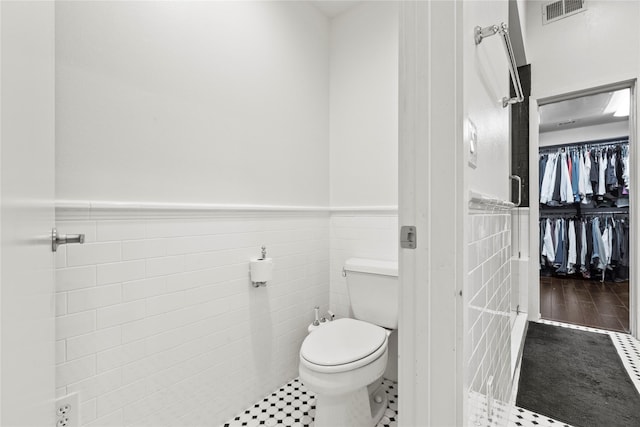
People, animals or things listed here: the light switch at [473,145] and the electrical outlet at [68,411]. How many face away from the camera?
0

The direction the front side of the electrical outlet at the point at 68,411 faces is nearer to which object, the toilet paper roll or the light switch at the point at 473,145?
the light switch

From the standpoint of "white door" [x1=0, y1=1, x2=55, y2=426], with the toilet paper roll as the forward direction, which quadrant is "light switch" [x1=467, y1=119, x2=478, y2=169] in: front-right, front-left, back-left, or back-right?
front-right

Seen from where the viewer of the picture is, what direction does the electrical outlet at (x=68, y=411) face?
facing the viewer and to the right of the viewer

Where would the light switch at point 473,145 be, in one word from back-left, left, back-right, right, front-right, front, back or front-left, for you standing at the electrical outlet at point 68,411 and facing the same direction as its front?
front

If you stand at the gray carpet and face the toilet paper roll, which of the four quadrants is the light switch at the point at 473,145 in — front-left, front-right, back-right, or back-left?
front-left

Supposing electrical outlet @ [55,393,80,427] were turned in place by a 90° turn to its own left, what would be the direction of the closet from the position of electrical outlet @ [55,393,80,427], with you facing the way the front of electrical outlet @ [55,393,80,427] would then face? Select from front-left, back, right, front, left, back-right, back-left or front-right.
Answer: front-right
